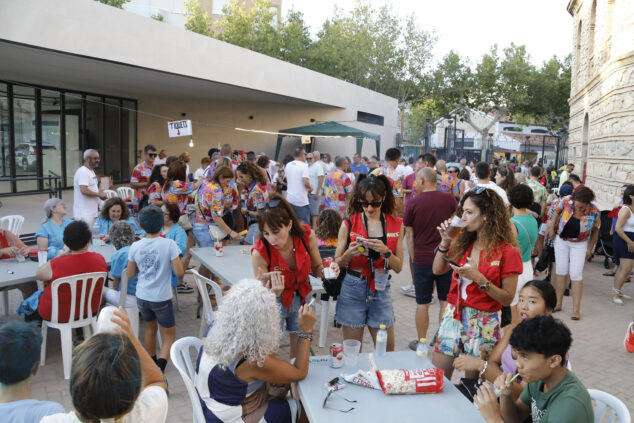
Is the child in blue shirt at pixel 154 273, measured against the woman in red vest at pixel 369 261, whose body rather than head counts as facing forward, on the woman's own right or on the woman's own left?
on the woman's own right

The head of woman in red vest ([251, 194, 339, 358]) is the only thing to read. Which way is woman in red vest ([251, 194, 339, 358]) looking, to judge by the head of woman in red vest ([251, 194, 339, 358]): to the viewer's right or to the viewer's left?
to the viewer's left

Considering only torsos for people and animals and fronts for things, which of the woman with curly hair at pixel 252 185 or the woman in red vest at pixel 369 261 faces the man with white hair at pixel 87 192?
the woman with curly hair

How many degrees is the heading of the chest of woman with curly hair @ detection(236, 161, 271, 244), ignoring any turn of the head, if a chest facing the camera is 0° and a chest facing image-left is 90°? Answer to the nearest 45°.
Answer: approximately 90°

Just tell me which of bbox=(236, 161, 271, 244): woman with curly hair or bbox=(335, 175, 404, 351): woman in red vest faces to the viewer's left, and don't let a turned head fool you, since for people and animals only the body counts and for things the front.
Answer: the woman with curly hair

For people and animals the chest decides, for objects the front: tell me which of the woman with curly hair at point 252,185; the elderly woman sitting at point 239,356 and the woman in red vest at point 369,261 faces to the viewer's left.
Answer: the woman with curly hair

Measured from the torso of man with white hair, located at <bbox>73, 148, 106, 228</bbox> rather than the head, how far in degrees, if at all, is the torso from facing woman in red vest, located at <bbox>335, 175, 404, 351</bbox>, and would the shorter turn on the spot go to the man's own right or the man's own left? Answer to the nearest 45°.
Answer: approximately 45° to the man's own right

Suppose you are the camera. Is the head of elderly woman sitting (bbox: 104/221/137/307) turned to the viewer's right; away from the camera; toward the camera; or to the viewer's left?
away from the camera

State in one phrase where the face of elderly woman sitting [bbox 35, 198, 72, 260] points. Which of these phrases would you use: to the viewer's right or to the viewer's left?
to the viewer's right

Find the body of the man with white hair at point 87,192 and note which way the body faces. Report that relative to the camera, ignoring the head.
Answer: to the viewer's right

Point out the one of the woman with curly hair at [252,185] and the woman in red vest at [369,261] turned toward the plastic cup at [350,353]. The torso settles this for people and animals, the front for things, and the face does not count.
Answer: the woman in red vest

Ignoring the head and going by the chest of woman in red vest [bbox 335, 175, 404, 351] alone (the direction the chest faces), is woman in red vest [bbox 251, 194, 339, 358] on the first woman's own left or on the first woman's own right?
on the first woman's own right

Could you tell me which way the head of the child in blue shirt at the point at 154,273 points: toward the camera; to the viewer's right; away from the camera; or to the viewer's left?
away from the camera
